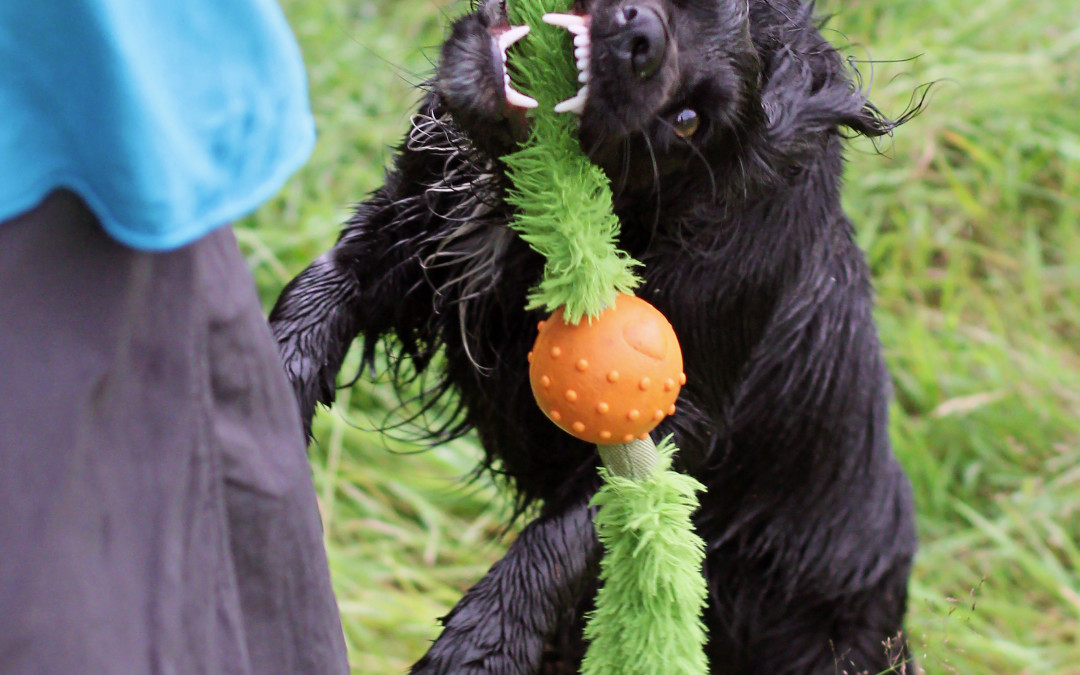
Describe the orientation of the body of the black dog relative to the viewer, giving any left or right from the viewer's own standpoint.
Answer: facing the viewer and to the left of the viewer
